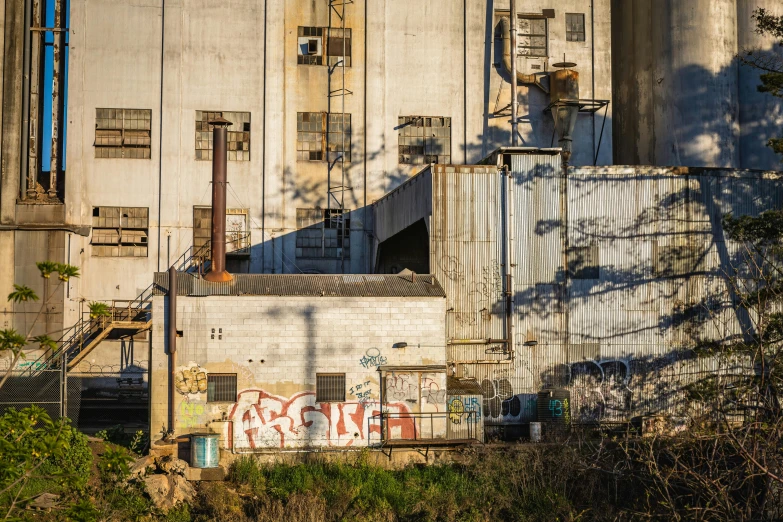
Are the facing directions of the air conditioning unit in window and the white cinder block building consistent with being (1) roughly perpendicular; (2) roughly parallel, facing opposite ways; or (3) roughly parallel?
roughly parallel

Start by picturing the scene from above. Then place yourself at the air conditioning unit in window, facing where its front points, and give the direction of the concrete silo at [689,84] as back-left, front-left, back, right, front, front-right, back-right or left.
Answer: left

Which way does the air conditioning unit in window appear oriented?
toward the camera

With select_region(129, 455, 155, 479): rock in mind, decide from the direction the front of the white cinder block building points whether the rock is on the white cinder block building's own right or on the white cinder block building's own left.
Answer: on the white cinder block building's own right

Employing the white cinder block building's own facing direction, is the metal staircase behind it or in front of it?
behind

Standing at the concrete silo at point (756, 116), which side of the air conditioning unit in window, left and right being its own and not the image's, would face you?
left

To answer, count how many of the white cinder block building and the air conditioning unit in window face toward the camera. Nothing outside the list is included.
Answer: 2

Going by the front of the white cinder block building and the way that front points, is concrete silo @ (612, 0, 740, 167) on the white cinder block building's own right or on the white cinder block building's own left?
on the white cinder block building's own left

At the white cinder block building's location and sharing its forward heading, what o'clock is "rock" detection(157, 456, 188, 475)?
The rock is roughly at 2 o'clock from the white cinder block building.

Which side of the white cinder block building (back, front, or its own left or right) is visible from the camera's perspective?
front
